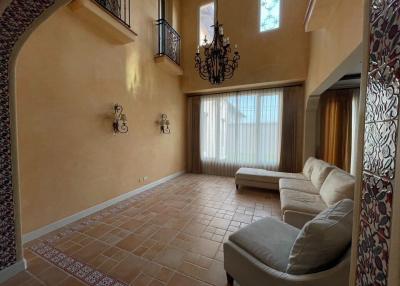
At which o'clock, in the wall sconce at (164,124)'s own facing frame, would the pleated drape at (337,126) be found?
The pleated drape is roughly at 11 o'clock from the wall sconce.

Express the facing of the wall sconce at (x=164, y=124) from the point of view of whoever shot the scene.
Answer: facing the viewer and to the right of the viewer

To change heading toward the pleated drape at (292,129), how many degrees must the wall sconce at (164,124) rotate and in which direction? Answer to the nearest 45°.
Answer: approximately 45° to its left

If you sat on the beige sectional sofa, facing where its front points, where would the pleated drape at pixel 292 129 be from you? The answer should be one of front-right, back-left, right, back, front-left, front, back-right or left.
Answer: right

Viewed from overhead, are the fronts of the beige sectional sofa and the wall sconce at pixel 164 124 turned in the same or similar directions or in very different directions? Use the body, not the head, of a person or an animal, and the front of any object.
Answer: very different directions

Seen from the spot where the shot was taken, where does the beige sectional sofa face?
facing to the left of the viewer

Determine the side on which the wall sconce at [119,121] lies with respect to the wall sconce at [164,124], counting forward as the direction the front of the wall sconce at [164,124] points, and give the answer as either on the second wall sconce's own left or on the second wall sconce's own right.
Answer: on the second wall sconce's own right

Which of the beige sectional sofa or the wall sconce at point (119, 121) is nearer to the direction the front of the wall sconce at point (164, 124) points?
the beige sectional sofa

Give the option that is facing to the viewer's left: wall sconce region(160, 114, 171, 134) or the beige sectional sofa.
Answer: the beige sectional sofa

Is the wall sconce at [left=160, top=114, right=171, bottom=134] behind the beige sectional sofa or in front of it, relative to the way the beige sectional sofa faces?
in front
